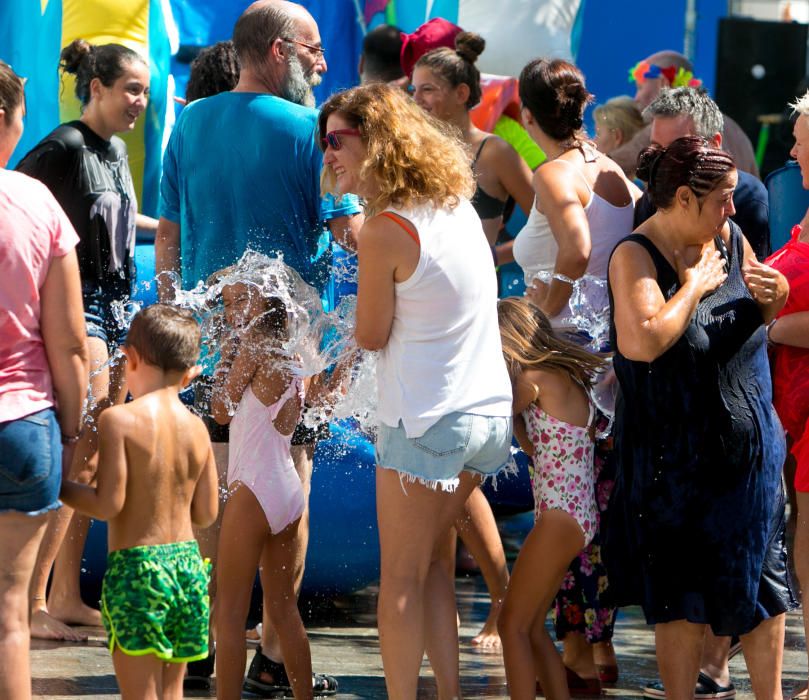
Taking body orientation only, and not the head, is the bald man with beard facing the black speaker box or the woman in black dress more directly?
the black speaker box

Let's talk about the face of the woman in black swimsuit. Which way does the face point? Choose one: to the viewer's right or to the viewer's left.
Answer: to the viewer's left

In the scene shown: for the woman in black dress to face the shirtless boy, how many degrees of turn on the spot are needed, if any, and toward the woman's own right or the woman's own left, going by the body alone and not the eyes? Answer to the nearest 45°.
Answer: approximately 90° to the woman's own right
